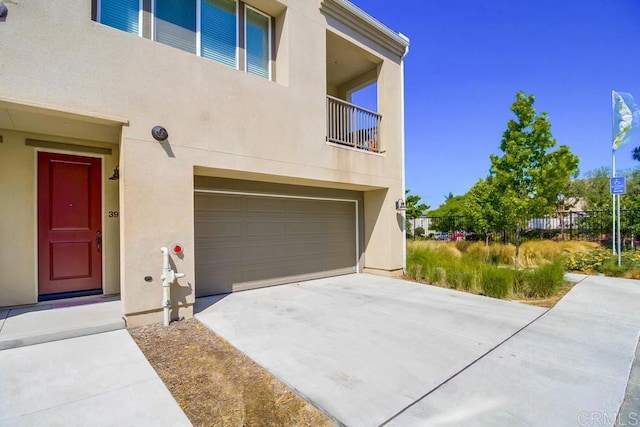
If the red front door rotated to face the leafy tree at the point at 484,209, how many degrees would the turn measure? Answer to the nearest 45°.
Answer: approximately 90° to its left

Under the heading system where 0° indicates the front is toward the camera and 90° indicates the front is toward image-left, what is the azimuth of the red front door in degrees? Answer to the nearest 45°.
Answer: approximately 0°

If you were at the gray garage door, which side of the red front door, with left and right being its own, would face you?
left

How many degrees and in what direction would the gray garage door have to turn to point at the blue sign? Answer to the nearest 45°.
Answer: approximately 45° to its left

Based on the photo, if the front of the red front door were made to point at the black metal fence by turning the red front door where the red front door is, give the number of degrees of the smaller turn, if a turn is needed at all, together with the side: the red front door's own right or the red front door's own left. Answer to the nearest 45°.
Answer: approximately 90° to the red front door's own left

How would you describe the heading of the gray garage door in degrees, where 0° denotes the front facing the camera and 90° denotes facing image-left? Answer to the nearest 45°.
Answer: approximately 315°

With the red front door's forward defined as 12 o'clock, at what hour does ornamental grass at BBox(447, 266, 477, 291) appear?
The ornamental grass is roughly at 10 o'clock from the red front door.

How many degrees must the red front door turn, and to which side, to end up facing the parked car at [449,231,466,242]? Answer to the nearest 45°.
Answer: approximately 90° to its left

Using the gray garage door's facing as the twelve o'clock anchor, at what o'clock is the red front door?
The red front door is roughly at 4 o'clock from the gray garage door.

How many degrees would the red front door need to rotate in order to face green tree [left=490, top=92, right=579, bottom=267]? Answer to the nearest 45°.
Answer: approximately 90° to its left
